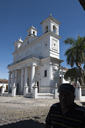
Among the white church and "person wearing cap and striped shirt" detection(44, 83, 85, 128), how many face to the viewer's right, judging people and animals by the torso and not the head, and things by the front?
0

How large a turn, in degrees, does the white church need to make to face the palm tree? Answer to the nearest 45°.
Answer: approximately 90° to its left

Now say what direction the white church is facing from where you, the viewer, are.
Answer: facing the viewer and to the left of the viewer

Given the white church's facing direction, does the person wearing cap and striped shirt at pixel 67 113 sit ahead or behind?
ahead
